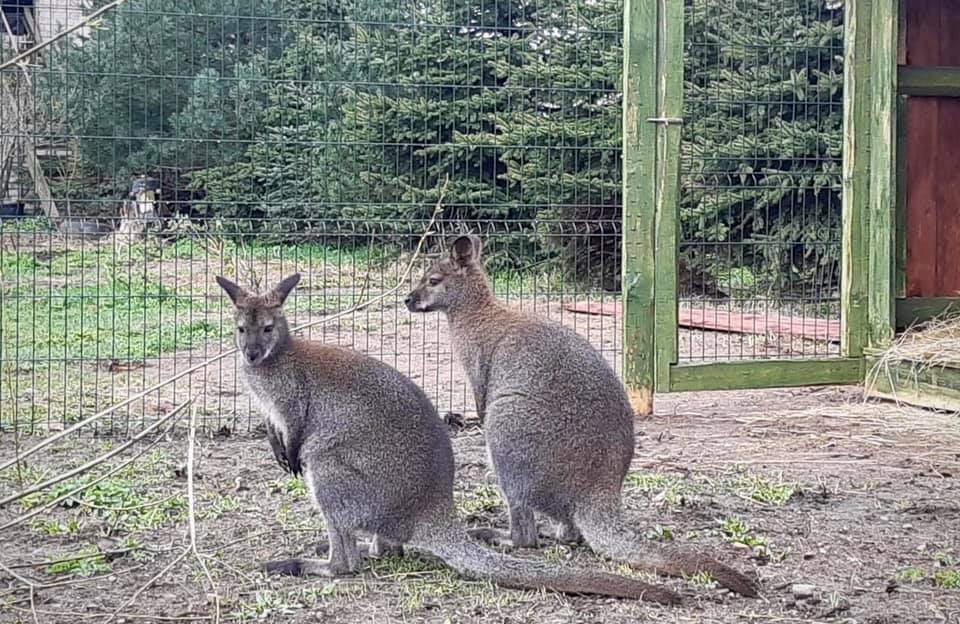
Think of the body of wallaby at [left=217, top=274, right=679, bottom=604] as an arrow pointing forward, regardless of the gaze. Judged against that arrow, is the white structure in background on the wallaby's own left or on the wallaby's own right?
on the wallaby's own right

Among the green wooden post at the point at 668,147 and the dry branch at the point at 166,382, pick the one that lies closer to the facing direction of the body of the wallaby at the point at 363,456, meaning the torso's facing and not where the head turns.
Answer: the dry branch

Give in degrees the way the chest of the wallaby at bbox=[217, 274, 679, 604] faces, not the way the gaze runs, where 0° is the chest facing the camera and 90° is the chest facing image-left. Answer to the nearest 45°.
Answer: approximately 90°

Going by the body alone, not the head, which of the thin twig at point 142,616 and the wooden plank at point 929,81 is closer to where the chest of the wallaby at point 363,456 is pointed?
the thin twig
